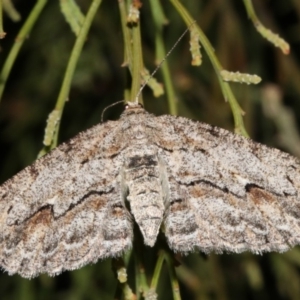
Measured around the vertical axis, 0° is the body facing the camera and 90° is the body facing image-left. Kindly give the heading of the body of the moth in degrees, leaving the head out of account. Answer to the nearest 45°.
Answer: approximately 180°
